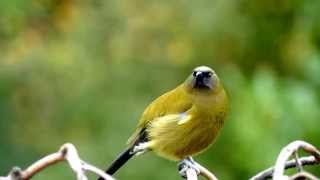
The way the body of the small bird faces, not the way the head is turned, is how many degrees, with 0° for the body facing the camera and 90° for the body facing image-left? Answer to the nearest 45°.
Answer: approximately 315°

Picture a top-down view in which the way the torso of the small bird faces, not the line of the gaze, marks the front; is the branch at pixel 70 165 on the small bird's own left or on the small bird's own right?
on the small bird's own right
